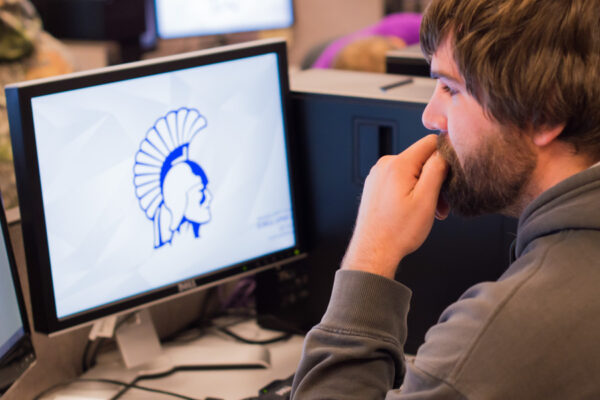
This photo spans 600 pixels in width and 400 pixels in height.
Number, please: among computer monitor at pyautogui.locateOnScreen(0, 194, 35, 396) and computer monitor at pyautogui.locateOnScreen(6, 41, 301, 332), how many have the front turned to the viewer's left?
0

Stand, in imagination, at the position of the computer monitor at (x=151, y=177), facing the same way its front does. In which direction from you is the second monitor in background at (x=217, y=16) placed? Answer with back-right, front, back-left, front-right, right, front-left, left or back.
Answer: back-left

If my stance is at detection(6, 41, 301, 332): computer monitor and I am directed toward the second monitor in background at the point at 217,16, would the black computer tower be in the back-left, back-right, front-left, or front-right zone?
front-right

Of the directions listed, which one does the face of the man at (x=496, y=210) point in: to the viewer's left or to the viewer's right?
to the viewer's left

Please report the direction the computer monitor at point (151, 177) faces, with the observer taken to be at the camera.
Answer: facing the viewer and to the right of the viewer
